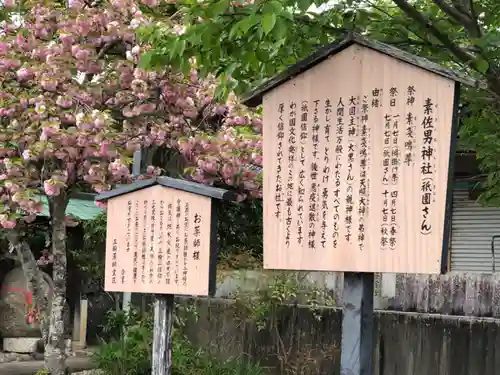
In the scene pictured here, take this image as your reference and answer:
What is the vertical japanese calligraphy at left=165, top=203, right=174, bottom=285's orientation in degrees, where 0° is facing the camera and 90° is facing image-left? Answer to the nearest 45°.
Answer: approximately 0°

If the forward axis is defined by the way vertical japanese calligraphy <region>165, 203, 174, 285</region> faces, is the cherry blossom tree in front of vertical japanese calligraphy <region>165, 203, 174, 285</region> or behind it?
behind
